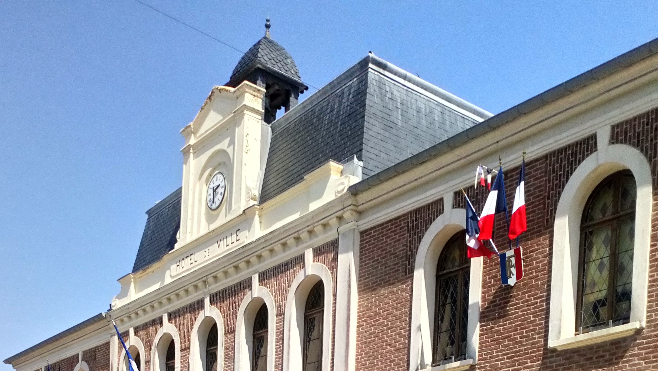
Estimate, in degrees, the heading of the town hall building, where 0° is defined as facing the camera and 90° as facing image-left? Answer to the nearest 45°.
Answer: approximately 45°
